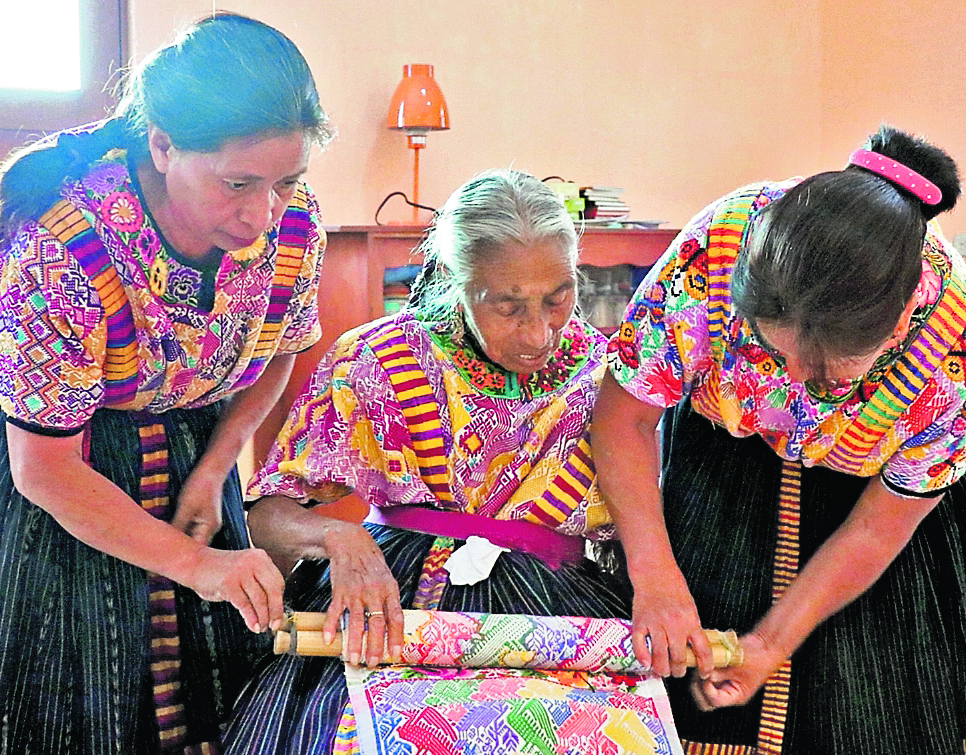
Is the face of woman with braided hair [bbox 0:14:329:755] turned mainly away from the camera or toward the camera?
toward the camera

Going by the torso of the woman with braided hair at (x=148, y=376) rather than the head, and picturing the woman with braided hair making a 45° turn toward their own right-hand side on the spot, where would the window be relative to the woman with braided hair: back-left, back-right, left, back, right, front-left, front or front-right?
back

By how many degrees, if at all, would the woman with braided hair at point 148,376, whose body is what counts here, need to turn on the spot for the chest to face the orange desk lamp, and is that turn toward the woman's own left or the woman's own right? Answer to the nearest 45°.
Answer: approximately 135° to the woman's own left

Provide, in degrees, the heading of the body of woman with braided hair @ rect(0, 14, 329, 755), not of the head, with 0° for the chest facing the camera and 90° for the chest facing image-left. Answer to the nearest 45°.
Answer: approximately 315°
